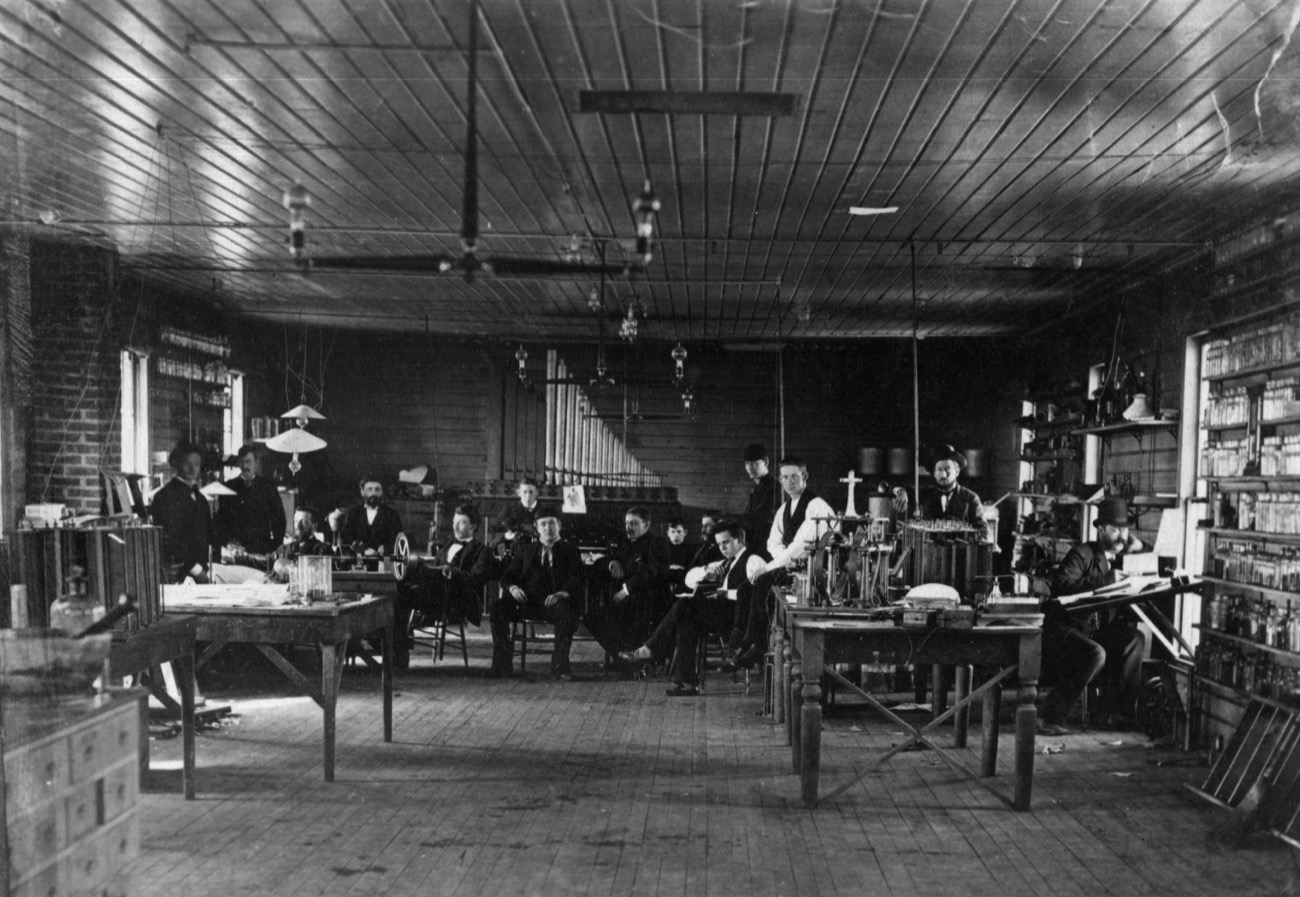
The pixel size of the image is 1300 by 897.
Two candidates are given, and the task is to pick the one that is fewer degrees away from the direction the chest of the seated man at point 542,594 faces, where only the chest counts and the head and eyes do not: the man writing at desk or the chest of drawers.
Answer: the chest of drawers

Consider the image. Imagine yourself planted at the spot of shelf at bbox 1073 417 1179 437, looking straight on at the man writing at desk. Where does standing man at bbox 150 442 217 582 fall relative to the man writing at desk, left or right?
right

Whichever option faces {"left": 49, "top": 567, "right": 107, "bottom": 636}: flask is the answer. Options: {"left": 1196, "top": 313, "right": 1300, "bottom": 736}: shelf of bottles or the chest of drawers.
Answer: the shelf of bottles

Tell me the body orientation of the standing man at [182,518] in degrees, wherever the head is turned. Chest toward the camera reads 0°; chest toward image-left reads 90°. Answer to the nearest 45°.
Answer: approximately 315°

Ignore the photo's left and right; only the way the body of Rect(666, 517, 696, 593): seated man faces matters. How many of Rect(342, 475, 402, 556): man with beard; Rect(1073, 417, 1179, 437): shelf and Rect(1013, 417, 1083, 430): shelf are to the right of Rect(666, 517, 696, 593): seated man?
1

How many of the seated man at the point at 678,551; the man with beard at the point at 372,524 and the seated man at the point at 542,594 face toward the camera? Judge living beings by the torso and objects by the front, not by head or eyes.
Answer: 3

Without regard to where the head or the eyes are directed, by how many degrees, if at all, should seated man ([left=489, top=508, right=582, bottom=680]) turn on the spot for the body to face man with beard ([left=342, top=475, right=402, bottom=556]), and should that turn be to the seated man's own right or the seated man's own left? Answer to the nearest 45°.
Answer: approximately 135° to the seated man's own right

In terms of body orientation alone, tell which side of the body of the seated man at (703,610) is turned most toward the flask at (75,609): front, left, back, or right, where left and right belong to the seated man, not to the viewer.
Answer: front

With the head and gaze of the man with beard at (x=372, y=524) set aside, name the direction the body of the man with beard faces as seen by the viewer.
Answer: toward the camera

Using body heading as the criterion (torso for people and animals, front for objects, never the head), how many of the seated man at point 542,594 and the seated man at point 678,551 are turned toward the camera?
2

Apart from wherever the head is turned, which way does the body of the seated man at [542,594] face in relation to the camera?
toward the camera

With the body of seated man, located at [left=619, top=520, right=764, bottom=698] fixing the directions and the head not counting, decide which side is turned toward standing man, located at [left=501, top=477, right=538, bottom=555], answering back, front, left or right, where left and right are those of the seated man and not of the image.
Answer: right

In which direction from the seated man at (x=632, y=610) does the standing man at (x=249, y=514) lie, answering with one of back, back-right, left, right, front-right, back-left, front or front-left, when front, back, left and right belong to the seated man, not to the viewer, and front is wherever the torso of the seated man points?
front-right

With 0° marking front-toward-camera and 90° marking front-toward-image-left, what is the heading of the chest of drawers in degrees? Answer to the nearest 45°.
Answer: approximately 315°

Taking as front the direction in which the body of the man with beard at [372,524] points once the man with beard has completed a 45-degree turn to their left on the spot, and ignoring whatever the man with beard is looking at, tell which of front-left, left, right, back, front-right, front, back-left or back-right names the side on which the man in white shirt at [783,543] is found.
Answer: front

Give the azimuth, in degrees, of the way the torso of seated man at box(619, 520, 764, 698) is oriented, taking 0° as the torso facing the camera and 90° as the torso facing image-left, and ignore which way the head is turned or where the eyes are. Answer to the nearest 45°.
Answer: approximately 45°
